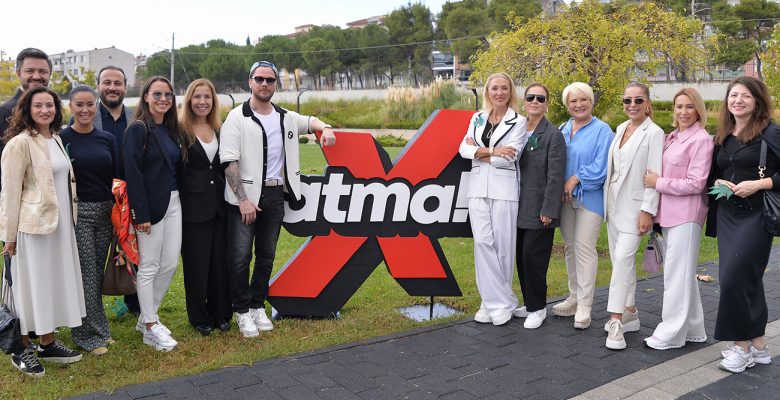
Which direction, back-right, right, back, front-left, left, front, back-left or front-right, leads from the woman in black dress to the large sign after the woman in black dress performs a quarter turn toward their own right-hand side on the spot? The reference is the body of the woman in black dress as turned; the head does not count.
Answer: front-left

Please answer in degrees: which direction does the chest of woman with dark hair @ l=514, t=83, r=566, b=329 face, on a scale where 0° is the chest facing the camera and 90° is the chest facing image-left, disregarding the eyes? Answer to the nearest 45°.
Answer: approximately 45°

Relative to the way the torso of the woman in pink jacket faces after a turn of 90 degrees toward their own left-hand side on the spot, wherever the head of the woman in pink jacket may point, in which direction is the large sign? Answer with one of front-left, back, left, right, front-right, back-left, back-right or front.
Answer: back-right

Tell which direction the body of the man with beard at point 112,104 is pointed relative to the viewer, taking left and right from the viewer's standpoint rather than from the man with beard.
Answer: facing the viewer

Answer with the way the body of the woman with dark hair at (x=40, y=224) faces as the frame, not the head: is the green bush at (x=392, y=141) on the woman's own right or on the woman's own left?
on the woman's own left

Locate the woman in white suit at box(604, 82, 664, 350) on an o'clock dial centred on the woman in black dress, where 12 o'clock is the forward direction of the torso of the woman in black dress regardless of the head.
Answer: The woman in white suit is roughly at 2 o'clock from the woman in black dress.

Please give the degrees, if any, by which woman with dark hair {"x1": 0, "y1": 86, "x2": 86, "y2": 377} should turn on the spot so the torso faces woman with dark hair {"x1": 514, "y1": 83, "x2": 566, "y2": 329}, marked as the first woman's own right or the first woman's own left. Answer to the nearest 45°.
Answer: approximately 45° to the first woman's own left

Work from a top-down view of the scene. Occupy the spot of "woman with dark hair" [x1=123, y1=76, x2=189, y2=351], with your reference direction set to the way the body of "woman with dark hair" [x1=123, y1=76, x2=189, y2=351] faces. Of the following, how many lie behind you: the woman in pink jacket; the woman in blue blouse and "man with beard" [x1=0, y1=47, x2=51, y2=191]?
1

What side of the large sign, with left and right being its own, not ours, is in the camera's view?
front

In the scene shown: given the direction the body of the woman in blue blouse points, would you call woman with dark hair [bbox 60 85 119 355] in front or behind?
in front

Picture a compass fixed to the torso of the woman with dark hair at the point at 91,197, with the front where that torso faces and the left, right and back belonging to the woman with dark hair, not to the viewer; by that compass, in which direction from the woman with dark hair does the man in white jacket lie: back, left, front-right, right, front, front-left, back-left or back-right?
left

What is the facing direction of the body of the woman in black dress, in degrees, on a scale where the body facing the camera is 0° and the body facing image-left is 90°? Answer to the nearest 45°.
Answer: approximately 45°

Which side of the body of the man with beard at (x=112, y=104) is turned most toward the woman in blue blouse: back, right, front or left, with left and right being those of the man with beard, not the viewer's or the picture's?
left

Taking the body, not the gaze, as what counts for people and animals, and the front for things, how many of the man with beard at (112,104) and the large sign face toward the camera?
2
